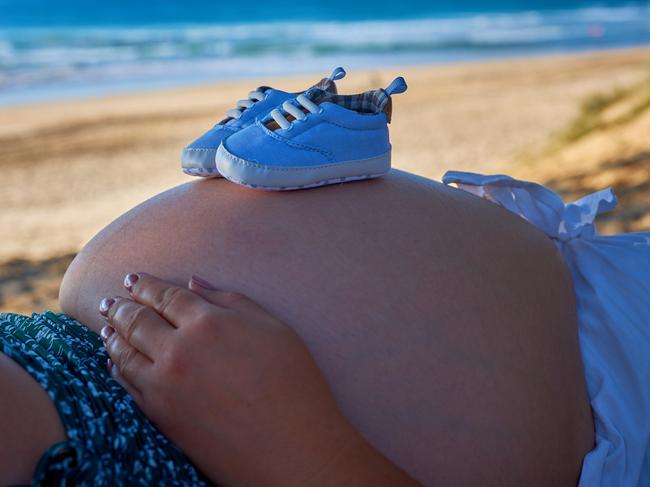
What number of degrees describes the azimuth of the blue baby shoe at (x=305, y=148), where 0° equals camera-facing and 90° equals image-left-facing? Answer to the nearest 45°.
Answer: approximately 90°
